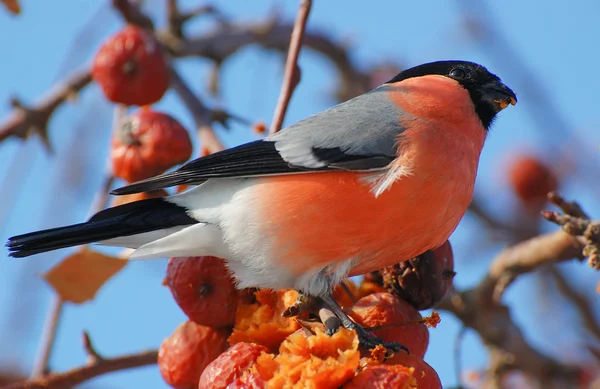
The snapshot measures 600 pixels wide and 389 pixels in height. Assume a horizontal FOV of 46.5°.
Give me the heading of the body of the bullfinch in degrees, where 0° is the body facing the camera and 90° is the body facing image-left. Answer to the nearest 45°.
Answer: approximately 270°

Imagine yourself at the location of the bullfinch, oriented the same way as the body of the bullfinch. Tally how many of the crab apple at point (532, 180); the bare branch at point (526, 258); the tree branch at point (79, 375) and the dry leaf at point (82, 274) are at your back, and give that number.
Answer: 2
